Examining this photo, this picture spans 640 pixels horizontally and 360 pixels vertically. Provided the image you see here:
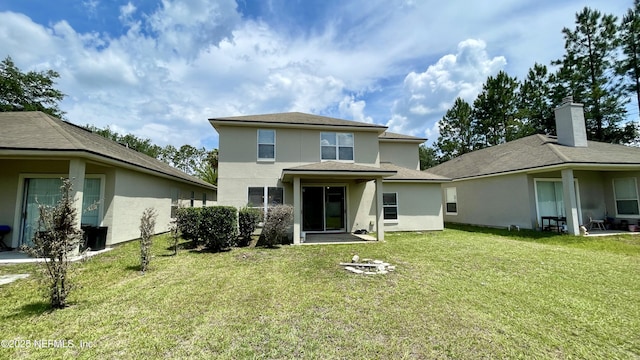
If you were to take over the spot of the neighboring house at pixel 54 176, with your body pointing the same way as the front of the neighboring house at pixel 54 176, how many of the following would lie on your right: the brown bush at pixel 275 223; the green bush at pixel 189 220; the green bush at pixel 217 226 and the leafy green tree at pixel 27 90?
3

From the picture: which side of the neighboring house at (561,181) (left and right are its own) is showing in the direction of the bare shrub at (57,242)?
left

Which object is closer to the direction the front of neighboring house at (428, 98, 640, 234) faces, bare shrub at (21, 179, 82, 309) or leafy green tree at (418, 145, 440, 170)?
the leafy green tree

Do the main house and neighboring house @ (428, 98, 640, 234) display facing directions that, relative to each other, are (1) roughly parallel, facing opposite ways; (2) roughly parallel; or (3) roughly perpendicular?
roughly parallel

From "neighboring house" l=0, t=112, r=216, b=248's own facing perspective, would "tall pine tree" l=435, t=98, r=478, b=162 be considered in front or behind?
in front

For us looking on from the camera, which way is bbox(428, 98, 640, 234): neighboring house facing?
facing away from the viewer and to the left of the viewer

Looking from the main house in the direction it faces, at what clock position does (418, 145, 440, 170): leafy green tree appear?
The leafy green tree is roughly at 1 o'clock from the main house.

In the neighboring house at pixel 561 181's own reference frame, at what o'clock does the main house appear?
The main house is roughly at 9 o'clock from the neighboring house.

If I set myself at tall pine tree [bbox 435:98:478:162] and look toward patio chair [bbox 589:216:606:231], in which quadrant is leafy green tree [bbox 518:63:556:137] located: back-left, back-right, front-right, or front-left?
front-left

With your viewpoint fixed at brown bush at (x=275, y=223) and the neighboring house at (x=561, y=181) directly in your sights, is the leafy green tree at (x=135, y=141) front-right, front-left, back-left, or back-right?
back-left

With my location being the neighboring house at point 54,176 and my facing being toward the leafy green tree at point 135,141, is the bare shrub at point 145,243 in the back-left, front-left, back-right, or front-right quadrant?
back-right

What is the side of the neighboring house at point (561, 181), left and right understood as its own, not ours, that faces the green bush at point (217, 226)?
left

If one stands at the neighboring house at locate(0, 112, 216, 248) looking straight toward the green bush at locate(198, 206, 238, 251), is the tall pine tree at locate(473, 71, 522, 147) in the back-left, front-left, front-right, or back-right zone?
front-left

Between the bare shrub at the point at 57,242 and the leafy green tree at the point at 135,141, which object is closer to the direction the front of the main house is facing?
the leafy green tree

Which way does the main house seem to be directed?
away from the camera

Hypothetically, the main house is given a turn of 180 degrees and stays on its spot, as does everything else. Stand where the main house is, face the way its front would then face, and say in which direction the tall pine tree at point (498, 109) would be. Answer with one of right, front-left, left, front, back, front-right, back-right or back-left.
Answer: back-left
